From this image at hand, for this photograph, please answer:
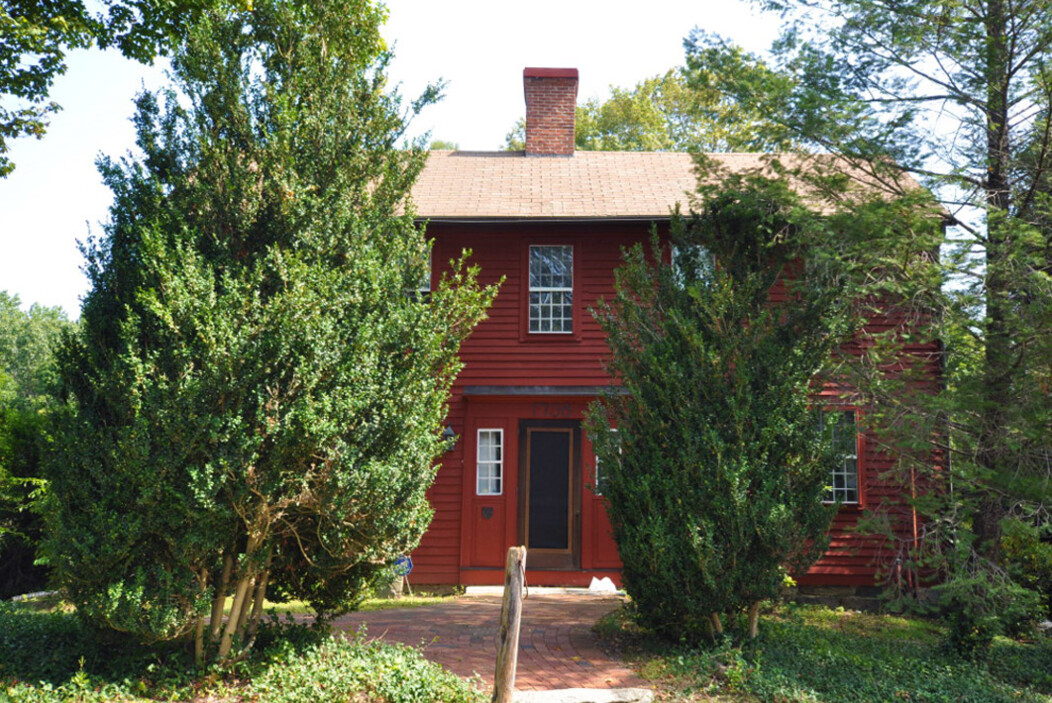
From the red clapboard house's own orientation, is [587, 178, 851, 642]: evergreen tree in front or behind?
in front

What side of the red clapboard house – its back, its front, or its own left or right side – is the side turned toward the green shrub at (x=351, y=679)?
front

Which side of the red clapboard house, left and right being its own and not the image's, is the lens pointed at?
front

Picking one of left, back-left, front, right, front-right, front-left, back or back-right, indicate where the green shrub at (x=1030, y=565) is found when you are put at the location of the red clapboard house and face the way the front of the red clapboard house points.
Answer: left

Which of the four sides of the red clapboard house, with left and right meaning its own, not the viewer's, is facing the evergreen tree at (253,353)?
front

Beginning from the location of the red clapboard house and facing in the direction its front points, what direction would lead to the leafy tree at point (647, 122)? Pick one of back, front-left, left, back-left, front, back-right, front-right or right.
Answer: back

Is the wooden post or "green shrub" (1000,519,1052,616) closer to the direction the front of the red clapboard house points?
the wooden post

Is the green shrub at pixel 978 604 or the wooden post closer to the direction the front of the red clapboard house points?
the wooden post

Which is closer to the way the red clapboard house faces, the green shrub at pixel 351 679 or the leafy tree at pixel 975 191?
the green shrub

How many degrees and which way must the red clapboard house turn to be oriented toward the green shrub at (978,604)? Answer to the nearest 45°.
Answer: approximately 45° to its left

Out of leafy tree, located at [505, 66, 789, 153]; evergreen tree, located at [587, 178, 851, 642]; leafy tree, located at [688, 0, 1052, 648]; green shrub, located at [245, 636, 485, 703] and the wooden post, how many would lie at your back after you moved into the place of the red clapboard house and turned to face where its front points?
1

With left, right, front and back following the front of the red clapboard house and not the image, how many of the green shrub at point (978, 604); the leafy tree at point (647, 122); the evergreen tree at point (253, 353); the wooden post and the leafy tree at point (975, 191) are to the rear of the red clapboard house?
1

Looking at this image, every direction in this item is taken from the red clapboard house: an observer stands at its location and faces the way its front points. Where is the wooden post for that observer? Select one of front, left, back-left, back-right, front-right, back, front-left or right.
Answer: front

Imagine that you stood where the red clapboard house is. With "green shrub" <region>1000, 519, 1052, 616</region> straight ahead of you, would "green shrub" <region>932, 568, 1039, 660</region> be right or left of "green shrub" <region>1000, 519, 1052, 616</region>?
right

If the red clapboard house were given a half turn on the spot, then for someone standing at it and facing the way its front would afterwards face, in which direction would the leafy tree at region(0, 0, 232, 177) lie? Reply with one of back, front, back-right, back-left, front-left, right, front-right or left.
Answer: back-left
